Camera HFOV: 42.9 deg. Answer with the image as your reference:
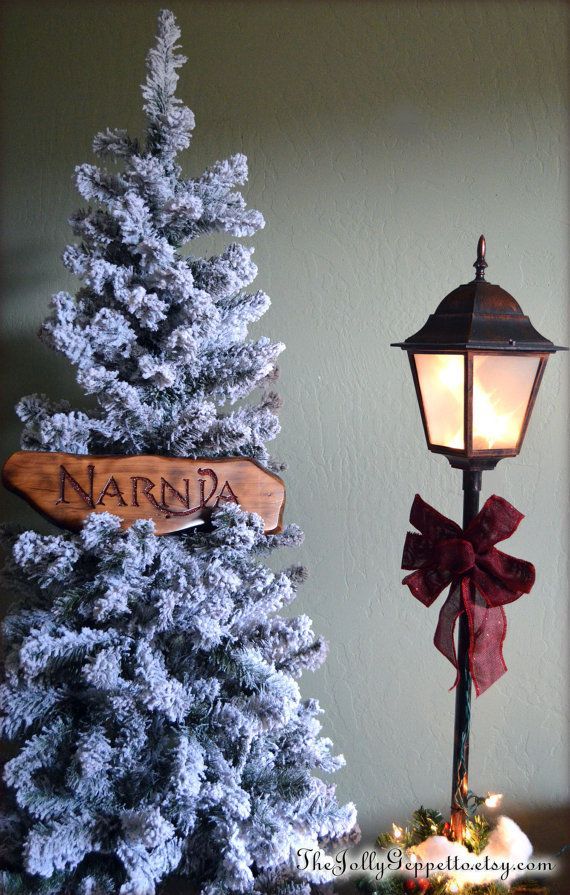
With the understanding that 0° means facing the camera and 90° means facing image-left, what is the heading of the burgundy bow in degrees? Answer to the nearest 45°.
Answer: approximately 0°

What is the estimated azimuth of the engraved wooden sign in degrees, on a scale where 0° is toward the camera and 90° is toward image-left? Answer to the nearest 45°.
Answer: approximately 0°

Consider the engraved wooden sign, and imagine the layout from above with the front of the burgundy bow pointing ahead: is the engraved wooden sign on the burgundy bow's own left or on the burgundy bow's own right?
on the burgundy bow's own right

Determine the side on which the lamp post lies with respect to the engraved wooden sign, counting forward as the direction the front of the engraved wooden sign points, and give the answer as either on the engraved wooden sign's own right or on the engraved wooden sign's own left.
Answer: on the engraved wooden sign's own left

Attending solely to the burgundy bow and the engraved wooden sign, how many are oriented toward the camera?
2
